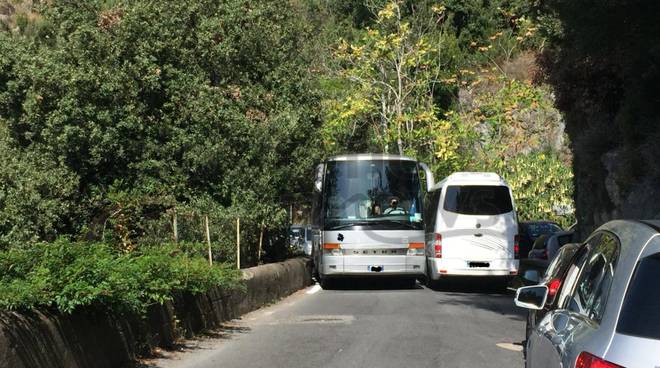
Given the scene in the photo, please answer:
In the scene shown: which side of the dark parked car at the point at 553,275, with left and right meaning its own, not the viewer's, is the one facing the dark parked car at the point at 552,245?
front

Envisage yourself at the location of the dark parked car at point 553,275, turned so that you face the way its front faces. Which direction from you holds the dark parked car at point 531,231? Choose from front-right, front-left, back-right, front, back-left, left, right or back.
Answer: front

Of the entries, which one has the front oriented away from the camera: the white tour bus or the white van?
the white van

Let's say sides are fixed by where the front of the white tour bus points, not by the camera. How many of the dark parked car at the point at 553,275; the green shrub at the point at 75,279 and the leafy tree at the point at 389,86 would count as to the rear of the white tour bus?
1

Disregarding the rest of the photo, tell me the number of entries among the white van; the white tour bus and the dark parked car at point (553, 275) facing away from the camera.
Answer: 2

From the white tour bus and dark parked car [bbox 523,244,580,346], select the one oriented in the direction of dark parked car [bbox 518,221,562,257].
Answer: dark parked car [bbox 523,244,580,346]

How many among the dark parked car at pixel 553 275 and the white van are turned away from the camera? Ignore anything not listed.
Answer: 2

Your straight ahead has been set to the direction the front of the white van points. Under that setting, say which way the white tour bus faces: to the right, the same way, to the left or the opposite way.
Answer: the opposite way

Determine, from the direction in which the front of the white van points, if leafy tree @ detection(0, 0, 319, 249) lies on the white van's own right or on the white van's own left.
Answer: on the white van's own left

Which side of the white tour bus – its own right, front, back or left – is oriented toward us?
front

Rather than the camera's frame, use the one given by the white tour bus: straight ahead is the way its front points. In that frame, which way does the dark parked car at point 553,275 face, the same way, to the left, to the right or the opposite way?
the opposite way

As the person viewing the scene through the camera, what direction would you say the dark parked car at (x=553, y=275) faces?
facing away from the viewer

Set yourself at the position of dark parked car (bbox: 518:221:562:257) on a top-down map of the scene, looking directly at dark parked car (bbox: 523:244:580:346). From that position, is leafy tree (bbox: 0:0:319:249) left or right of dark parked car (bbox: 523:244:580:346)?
right

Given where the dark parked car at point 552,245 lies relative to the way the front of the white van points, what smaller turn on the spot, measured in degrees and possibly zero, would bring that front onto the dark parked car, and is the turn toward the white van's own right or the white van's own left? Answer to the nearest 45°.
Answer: approximately 45° to the white van's own right

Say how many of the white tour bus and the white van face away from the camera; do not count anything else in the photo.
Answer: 1

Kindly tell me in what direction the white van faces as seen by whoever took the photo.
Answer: facing away from the viewer

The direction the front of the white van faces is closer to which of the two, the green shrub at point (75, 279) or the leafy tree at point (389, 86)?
the leafy tree
